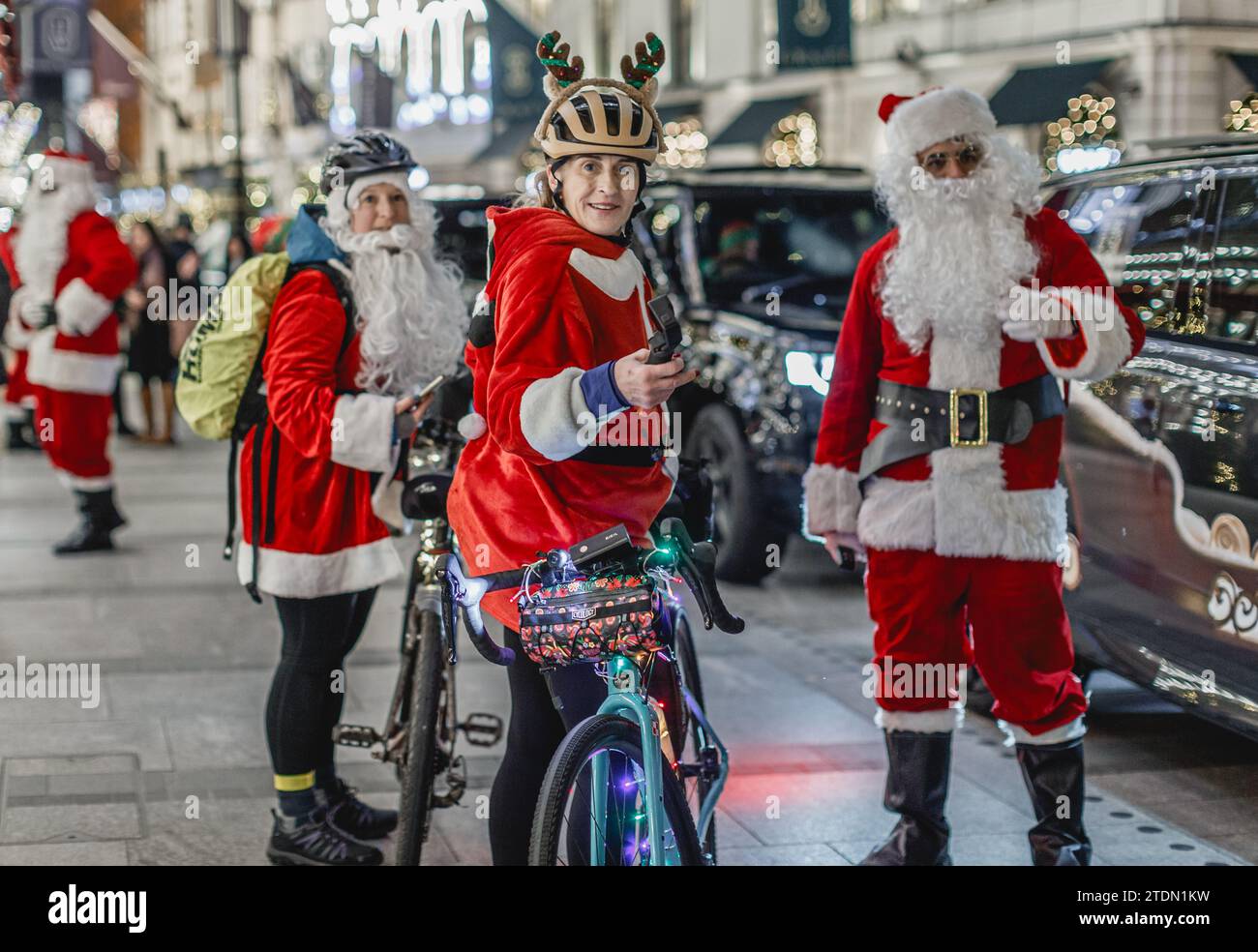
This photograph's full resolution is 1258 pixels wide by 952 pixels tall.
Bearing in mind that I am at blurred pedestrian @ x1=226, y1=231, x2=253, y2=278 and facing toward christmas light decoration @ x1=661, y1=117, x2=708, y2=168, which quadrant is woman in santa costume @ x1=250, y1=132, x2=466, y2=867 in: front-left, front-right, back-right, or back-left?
back-right

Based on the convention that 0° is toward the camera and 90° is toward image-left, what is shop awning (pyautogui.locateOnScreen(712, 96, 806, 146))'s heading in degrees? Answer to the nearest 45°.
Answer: approximately 45°

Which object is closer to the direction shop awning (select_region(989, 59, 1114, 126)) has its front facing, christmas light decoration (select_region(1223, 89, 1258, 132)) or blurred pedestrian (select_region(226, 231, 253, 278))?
the blurred pedestrian

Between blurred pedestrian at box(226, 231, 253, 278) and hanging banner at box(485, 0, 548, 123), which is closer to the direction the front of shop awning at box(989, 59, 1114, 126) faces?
the blurred pedestrian
